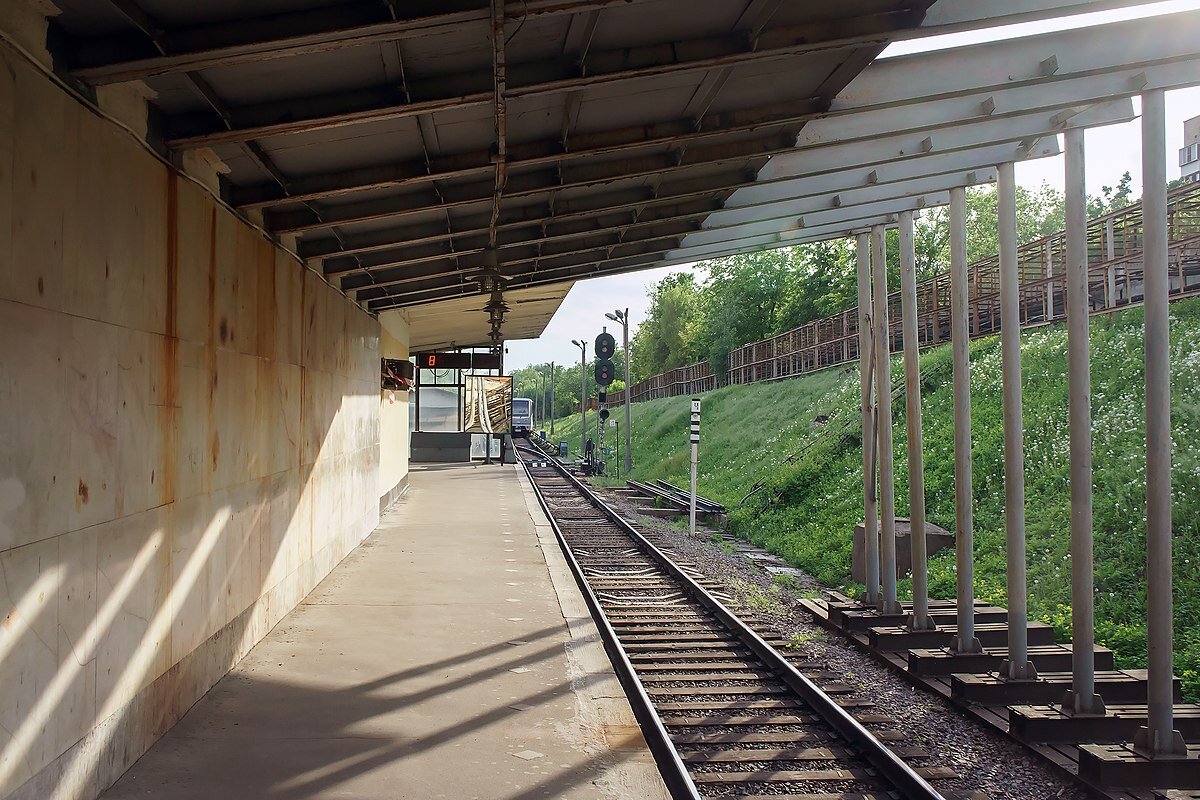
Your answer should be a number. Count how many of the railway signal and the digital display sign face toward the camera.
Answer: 2

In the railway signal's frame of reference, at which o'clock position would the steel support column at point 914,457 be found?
The steel support column is roughly at 12 o'clock from the railway signal.

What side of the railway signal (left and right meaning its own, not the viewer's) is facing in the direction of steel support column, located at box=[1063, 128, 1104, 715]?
front

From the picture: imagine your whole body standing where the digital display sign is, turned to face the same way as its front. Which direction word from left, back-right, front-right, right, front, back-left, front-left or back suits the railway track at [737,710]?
front

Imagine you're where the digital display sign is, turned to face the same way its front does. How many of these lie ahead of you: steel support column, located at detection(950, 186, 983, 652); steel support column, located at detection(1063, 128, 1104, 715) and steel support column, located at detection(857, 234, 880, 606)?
3

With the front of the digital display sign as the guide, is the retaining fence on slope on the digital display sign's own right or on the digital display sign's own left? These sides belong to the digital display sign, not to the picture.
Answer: on the digital display sign's own left

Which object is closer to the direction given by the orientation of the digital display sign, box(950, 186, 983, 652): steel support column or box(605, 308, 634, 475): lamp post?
the steel support column

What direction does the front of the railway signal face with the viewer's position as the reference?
facing the viewer

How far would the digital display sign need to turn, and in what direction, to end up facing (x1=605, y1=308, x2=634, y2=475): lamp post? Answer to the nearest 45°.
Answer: approximately 90° to its left

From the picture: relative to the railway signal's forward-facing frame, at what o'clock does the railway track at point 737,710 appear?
The railway track is roughly at 12 o'clock from the railway signal.

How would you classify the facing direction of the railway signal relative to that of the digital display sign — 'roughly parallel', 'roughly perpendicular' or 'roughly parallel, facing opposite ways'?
roughly parallel

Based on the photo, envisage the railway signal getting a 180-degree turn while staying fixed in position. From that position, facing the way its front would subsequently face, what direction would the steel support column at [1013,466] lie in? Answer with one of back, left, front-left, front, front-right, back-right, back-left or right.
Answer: back

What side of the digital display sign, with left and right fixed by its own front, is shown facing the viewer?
front

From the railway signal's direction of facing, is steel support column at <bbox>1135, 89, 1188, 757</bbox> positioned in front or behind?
in front

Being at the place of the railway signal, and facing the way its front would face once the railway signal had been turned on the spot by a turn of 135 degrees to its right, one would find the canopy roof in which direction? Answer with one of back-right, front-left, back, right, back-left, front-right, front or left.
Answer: back-left

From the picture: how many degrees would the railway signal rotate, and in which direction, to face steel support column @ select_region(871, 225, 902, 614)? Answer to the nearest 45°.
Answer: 0° — it already faces it

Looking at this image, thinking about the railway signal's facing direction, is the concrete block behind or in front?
in front

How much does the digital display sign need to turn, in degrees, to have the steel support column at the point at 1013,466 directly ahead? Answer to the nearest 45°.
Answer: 0° — it already faces it

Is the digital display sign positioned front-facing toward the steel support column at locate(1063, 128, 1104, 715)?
yes

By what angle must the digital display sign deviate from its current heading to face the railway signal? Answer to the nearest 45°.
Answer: approximately 135° to its left
